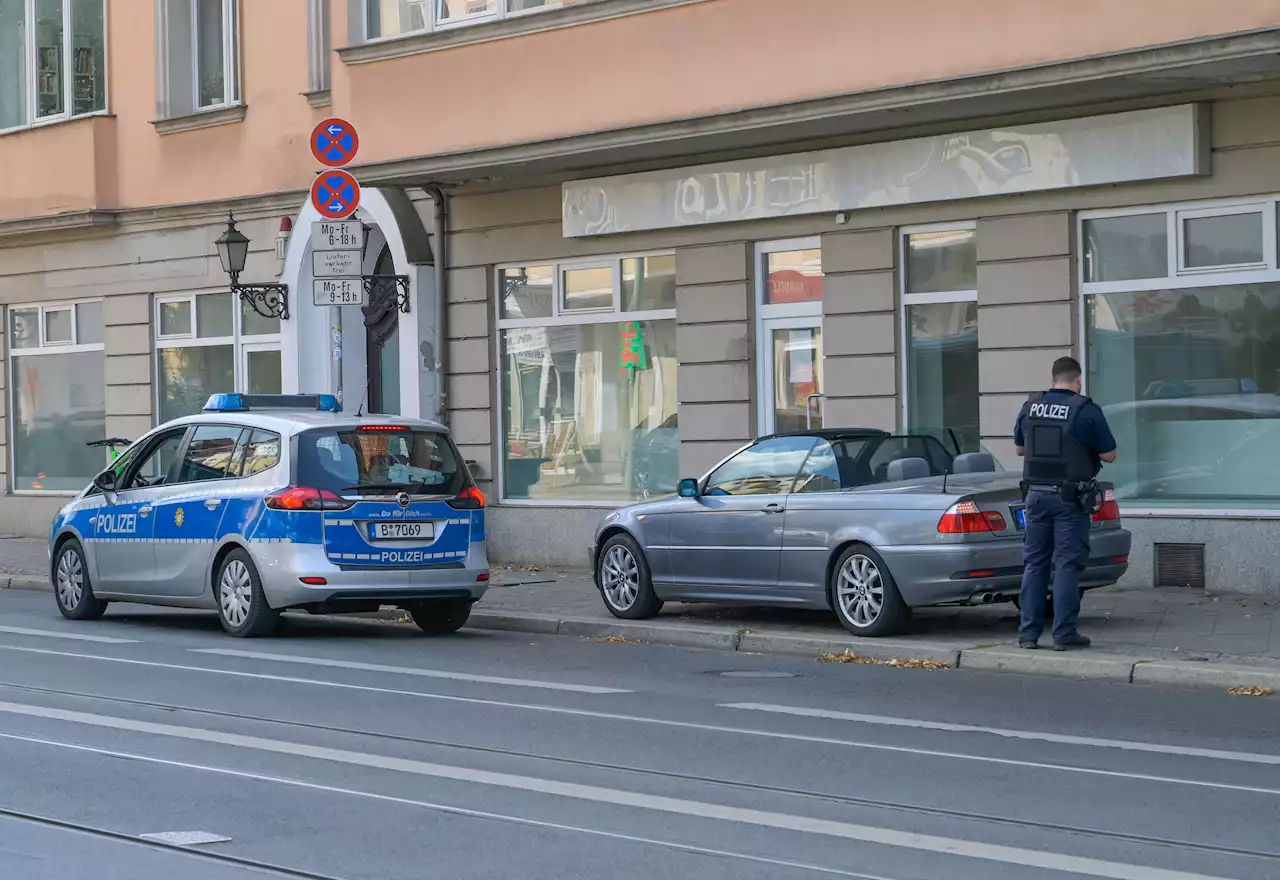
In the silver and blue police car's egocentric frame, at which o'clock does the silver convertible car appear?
The silver convertible car is roughly at 5 o'clock from the silver and blue police car.

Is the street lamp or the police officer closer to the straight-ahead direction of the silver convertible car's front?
the street lamp

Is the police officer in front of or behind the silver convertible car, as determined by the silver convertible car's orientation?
behind

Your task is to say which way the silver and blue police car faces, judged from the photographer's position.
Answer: facing away from the viewer and to the left of the viewer

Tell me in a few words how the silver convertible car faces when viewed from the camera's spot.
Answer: facing away from the viewer and to the left of the viewer

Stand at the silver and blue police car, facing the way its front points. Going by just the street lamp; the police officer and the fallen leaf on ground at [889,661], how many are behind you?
2
